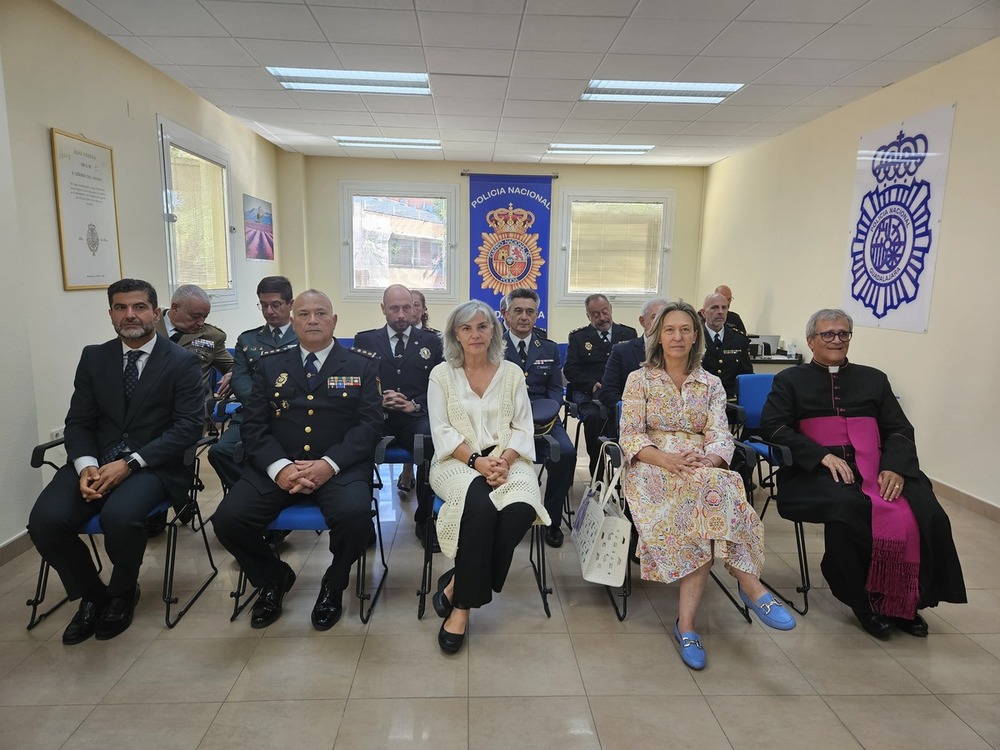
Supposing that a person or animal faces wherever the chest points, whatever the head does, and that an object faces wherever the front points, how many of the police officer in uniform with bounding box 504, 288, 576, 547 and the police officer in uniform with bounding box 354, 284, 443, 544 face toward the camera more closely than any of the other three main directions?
2

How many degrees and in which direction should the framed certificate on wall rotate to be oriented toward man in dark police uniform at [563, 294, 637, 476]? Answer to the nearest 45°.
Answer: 0° — it already faces them

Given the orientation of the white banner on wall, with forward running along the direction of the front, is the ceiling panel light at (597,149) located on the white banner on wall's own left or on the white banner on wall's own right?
on the white banner on wall's own right

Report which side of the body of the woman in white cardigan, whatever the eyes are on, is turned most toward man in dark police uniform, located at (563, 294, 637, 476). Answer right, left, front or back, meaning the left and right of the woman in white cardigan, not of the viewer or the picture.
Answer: back

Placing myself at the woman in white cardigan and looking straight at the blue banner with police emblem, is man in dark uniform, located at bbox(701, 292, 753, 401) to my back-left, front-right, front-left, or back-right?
front-right

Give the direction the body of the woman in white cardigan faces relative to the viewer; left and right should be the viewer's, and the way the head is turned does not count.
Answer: facing the viewer

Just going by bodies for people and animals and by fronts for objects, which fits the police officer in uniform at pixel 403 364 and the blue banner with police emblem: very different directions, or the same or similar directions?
same or similar directions

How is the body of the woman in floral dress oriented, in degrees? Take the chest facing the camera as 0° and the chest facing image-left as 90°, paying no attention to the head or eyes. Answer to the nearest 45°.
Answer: approximately 0°

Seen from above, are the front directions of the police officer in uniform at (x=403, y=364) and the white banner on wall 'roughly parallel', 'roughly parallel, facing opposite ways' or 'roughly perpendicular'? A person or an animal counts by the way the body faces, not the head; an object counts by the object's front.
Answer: roughly perpendicular

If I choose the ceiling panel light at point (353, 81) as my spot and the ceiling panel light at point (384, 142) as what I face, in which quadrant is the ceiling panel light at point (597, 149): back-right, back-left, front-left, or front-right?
front-right

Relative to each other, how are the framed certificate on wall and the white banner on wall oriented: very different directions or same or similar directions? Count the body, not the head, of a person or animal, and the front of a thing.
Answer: very different directions

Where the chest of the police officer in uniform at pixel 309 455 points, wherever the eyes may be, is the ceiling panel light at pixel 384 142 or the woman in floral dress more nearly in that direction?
the woman in floral dress

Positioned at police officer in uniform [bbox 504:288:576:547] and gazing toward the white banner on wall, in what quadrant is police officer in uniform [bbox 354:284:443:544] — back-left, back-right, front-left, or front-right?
back-left

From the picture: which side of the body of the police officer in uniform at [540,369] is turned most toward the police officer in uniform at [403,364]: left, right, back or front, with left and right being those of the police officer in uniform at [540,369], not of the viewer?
right

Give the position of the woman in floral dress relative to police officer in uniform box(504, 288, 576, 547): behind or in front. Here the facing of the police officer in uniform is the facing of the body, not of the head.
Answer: in front

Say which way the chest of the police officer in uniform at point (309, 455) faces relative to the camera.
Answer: toward the camera
